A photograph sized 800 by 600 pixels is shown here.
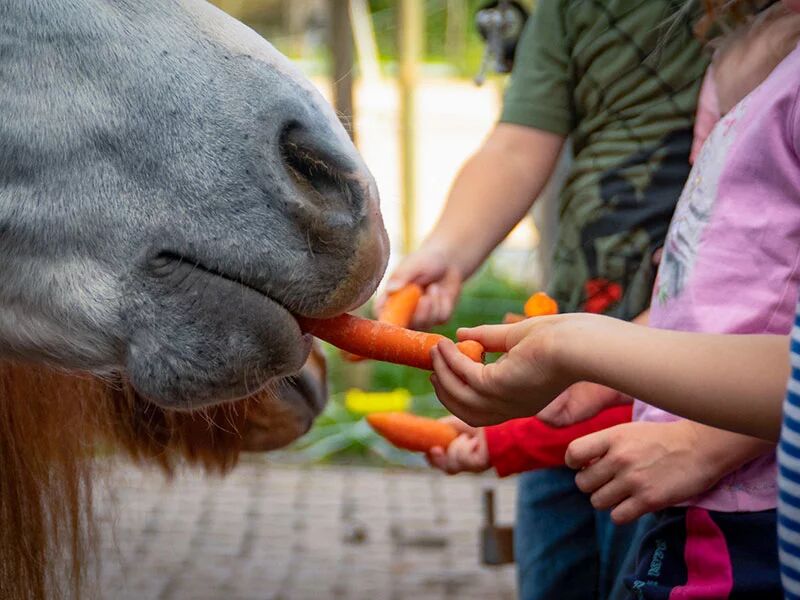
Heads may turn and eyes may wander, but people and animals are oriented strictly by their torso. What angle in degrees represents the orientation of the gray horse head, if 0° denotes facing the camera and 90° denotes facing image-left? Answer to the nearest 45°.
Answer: approximately 270°

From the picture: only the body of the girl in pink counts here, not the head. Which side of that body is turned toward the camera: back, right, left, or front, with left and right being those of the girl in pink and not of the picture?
left

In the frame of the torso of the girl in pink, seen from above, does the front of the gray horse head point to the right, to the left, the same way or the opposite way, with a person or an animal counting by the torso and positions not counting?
the opposite way

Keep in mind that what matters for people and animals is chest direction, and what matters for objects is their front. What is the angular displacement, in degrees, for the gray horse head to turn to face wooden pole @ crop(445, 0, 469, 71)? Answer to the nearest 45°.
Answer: approximately 90° to its left

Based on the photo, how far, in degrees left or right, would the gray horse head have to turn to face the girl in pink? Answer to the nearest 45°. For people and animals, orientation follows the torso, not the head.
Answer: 0° — it already faces them

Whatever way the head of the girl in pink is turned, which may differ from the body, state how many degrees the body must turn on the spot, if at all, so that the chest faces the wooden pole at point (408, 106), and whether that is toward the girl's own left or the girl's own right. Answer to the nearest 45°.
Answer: approximately 90° to the girl's own right

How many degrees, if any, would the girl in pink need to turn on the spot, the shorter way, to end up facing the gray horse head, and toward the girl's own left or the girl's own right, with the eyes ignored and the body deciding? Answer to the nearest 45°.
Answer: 0° — they already face it

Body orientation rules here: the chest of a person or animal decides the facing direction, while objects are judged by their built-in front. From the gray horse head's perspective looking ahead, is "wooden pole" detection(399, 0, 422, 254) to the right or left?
on its left

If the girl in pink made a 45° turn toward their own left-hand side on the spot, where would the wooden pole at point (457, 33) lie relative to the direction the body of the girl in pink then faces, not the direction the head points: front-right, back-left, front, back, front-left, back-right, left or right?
back-right

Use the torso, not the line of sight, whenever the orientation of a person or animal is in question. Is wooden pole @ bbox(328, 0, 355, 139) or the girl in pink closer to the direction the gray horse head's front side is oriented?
the girl in pink

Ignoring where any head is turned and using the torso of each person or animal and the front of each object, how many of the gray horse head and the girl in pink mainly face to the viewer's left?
1
